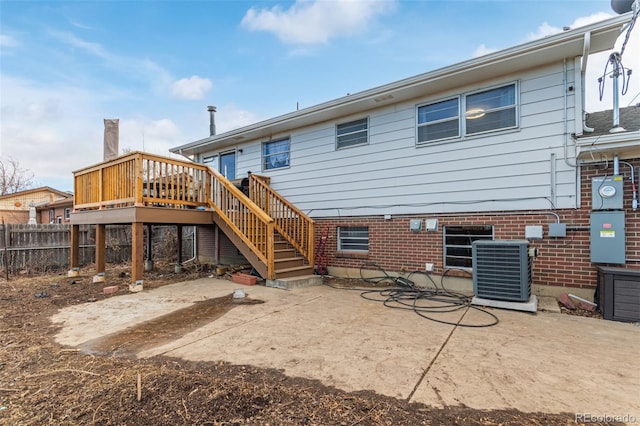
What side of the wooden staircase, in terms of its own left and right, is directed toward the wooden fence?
back

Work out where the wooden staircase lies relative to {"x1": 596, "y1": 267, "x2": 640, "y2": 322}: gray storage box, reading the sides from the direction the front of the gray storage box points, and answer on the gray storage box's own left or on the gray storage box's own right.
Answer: on the gray storage box's own right

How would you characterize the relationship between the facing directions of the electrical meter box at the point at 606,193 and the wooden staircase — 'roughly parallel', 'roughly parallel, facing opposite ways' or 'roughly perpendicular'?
roughly perpendicular

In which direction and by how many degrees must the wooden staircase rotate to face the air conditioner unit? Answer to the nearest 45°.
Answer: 0° — it already faces it

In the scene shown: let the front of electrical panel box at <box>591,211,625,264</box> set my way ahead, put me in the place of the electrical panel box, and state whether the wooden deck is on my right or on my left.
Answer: on my right

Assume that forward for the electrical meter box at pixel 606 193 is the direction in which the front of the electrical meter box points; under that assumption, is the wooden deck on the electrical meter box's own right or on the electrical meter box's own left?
on the electrical meter box's own right

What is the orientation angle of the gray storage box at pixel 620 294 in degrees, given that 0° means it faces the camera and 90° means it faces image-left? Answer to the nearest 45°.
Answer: approximately 0°

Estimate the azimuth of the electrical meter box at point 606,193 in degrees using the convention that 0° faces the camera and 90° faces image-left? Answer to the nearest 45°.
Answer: approximately 0°

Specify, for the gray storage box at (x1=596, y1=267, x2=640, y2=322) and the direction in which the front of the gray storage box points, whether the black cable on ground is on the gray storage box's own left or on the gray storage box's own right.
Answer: on the gray storage box's own right
